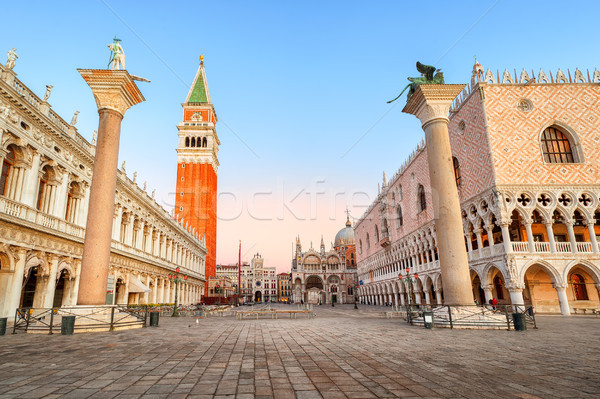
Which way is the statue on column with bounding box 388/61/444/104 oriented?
to the viewer's right

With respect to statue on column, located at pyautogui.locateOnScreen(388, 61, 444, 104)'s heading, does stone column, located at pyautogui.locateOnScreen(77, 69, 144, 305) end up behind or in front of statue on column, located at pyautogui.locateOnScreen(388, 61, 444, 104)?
behind

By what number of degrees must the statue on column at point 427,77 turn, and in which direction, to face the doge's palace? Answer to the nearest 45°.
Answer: approximately 45° to its left
